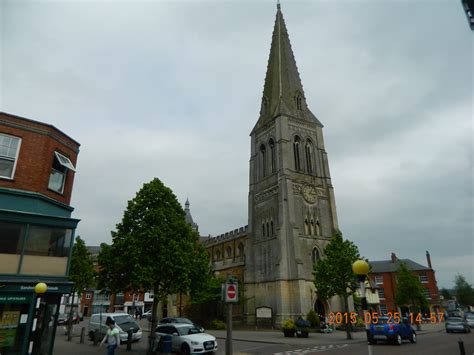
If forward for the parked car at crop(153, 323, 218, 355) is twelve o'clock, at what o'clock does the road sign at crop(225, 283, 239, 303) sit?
The road sign is roughly at 1 o'clock from the parked car.

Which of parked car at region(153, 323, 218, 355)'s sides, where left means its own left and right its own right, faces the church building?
left

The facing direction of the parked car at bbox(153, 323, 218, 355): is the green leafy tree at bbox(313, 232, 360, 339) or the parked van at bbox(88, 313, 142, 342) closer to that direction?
the green leafy tree

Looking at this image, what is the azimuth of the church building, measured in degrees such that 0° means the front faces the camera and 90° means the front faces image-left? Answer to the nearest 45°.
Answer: approximately 315°

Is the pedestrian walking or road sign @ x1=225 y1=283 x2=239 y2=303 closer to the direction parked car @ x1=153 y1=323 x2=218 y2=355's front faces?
the road sign

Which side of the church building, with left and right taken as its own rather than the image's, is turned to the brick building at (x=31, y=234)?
right

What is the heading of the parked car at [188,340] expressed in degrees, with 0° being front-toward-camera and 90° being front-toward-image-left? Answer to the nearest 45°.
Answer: approximately 315°

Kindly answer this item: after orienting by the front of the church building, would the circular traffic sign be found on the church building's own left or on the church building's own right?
on the church building's own right
